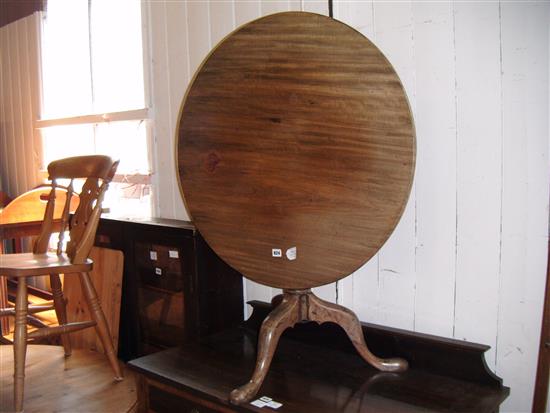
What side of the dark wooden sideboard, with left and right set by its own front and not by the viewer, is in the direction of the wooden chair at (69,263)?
right

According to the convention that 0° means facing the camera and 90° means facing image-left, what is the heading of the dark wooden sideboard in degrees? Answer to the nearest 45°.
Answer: approximately 45°

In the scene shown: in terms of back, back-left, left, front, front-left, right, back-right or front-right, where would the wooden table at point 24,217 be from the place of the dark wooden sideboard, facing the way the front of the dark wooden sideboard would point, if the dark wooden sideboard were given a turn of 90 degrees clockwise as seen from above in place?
front

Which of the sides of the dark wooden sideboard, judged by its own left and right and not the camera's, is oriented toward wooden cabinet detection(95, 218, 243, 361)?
right

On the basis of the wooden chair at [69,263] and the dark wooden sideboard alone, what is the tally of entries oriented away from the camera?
0

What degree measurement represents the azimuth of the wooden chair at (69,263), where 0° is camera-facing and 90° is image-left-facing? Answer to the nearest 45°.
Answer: approximately 45°
